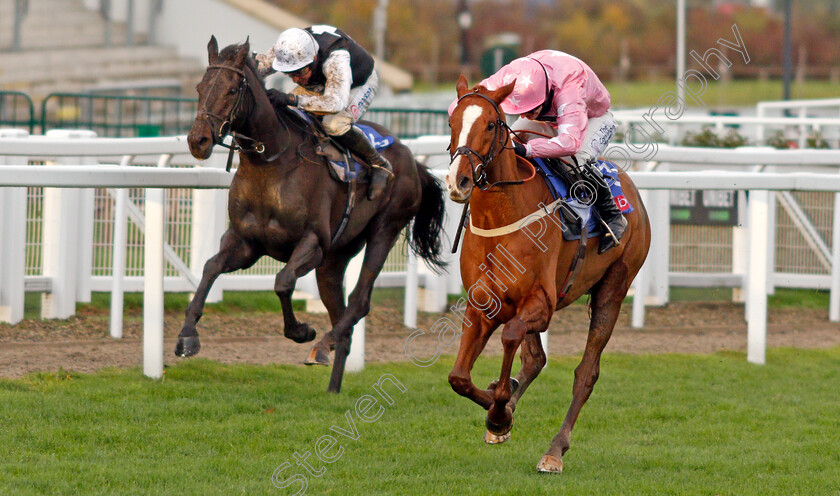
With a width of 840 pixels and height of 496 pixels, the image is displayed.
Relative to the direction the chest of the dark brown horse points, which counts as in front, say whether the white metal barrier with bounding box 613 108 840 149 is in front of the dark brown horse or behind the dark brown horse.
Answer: behind

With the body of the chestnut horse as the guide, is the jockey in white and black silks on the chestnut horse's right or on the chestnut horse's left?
on the chestnut horse's right

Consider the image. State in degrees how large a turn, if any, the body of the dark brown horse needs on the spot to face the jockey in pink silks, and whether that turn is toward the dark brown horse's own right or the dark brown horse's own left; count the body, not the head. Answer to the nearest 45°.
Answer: approximately 90° to the dark brown horse's own left

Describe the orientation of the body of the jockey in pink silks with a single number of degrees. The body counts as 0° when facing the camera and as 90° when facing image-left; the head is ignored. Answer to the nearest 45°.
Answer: approximately 45°

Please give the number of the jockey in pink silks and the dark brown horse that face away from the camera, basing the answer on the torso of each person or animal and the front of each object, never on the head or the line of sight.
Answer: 0

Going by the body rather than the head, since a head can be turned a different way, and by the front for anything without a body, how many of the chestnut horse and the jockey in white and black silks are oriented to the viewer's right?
0

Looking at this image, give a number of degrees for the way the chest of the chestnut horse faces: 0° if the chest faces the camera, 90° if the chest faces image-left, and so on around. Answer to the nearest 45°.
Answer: approximately 45°

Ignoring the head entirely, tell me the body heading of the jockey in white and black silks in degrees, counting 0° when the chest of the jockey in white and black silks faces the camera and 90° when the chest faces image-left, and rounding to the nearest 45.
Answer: approximately 45°

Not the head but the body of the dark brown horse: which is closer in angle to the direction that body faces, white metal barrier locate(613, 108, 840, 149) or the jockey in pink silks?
the jockey in pink silks
